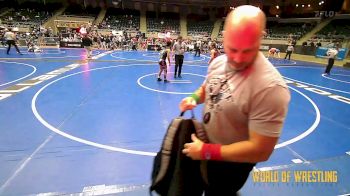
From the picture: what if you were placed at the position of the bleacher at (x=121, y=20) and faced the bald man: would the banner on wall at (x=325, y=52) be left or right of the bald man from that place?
left

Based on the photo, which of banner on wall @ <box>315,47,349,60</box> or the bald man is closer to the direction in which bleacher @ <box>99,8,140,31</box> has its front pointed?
the bald man

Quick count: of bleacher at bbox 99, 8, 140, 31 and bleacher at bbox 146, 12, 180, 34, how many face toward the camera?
2

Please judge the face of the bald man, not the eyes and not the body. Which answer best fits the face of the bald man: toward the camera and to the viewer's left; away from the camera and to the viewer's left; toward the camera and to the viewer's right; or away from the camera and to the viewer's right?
toward the camera and to the viewer's left

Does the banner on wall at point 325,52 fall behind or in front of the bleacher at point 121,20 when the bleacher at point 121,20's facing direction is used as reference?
in front

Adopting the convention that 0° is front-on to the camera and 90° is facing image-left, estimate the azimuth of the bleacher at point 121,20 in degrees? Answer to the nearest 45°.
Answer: approximately 0°

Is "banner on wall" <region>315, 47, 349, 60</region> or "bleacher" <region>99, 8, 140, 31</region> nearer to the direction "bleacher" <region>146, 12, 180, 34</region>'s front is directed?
the banner on wall

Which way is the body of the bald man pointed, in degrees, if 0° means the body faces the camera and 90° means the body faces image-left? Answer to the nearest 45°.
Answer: approximately 45°

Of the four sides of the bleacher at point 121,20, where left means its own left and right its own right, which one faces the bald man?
front

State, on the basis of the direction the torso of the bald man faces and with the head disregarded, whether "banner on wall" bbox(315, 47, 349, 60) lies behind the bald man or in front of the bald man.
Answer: behind

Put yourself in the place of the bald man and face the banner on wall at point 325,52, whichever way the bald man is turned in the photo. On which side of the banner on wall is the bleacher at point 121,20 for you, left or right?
left

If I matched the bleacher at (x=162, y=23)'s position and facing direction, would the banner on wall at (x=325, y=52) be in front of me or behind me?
in front
